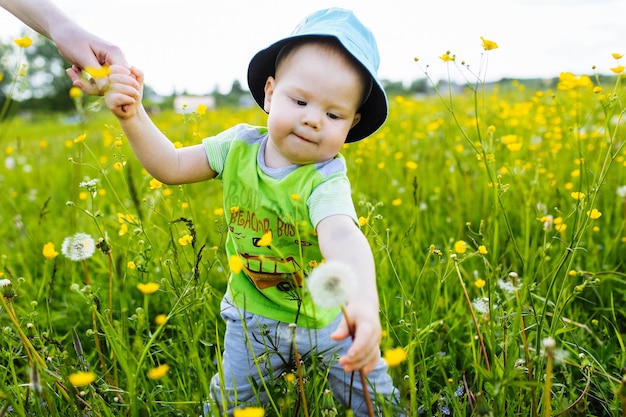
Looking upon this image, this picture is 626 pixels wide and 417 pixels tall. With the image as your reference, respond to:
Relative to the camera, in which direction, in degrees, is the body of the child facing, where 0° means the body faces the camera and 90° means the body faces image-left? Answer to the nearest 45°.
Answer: approximately 0°
